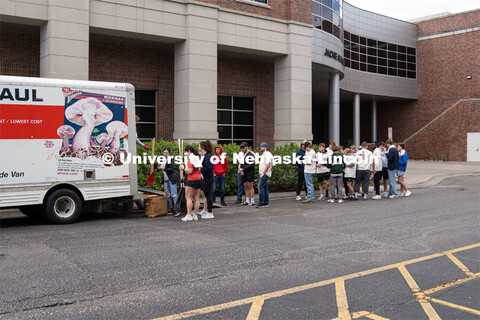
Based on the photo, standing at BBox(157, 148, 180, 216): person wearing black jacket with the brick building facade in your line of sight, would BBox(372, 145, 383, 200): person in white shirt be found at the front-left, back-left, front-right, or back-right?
front-right

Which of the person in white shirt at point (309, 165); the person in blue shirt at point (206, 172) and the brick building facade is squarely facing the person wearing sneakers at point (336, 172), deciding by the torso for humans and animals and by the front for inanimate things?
the brick building facade

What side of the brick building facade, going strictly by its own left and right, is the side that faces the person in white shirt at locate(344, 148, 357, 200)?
front

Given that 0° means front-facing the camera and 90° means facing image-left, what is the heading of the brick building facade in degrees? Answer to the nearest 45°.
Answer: approximately 315°

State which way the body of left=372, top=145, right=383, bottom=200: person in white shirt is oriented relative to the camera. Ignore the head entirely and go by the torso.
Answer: to the viewer's left

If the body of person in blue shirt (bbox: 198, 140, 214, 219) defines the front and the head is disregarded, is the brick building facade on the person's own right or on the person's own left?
on the person's own right

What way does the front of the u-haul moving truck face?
to the viewer's left

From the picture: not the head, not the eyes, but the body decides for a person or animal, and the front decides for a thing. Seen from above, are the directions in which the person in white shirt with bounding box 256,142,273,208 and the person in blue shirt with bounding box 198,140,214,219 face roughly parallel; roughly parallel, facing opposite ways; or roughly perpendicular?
roughly parallel

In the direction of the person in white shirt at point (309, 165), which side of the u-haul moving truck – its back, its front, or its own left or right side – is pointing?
back

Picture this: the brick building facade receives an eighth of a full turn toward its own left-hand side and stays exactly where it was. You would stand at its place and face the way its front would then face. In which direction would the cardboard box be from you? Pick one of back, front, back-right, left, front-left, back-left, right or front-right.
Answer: right

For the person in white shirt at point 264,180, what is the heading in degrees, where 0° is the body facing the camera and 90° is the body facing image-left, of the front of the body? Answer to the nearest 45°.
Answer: approximately 90°

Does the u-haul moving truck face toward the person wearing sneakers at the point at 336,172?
no

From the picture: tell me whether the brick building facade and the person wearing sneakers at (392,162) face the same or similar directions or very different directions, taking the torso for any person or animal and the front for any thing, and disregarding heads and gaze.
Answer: very different directions
